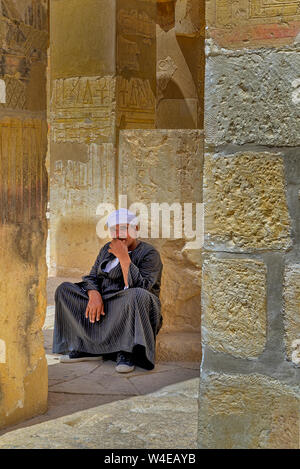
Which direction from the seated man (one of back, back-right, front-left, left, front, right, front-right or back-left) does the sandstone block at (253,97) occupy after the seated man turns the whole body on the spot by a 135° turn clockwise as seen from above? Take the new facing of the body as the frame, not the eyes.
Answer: back

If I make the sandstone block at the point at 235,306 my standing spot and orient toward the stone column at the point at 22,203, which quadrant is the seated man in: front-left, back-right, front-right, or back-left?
front-right

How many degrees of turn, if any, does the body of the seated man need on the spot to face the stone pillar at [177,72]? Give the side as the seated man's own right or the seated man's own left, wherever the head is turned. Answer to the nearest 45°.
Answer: approximately 135° to the seated man's own right

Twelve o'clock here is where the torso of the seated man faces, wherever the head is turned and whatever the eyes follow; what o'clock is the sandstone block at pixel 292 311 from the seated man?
The sandstone block is roughly at 10 o'clock from the seated man.

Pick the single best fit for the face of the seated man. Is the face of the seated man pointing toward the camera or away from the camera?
toward the camera

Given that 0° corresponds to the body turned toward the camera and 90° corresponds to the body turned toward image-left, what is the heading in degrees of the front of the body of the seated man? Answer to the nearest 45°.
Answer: approximately 45°

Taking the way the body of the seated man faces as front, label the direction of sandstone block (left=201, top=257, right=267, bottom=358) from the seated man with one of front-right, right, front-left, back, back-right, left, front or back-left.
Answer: front-left
